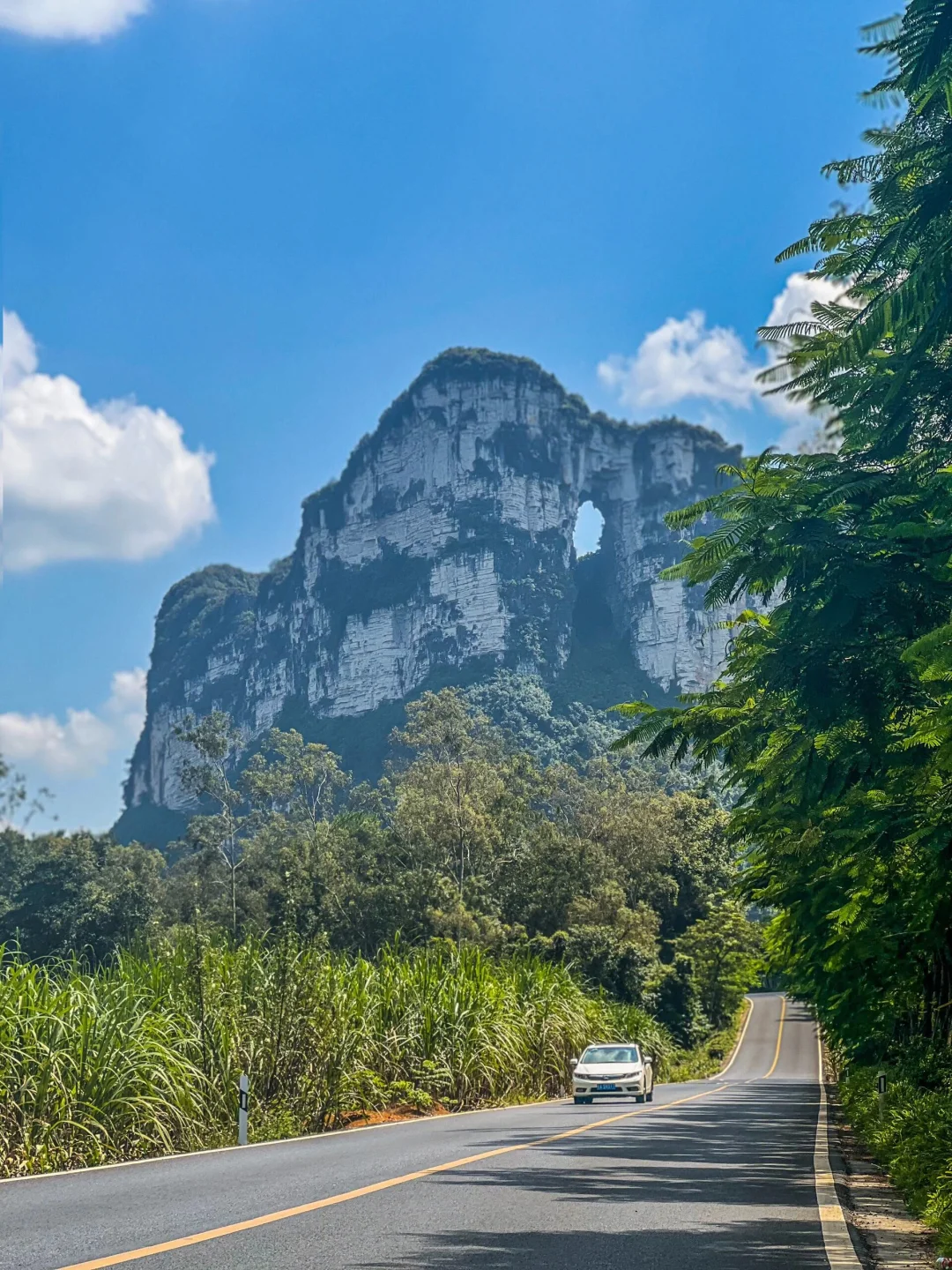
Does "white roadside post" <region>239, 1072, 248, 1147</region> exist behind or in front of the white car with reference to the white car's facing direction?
in front

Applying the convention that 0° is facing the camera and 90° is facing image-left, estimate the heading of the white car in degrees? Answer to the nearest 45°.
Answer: approximately 0°
